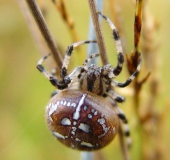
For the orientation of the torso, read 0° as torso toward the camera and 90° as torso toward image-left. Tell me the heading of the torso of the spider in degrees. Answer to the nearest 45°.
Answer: approximately 180°
